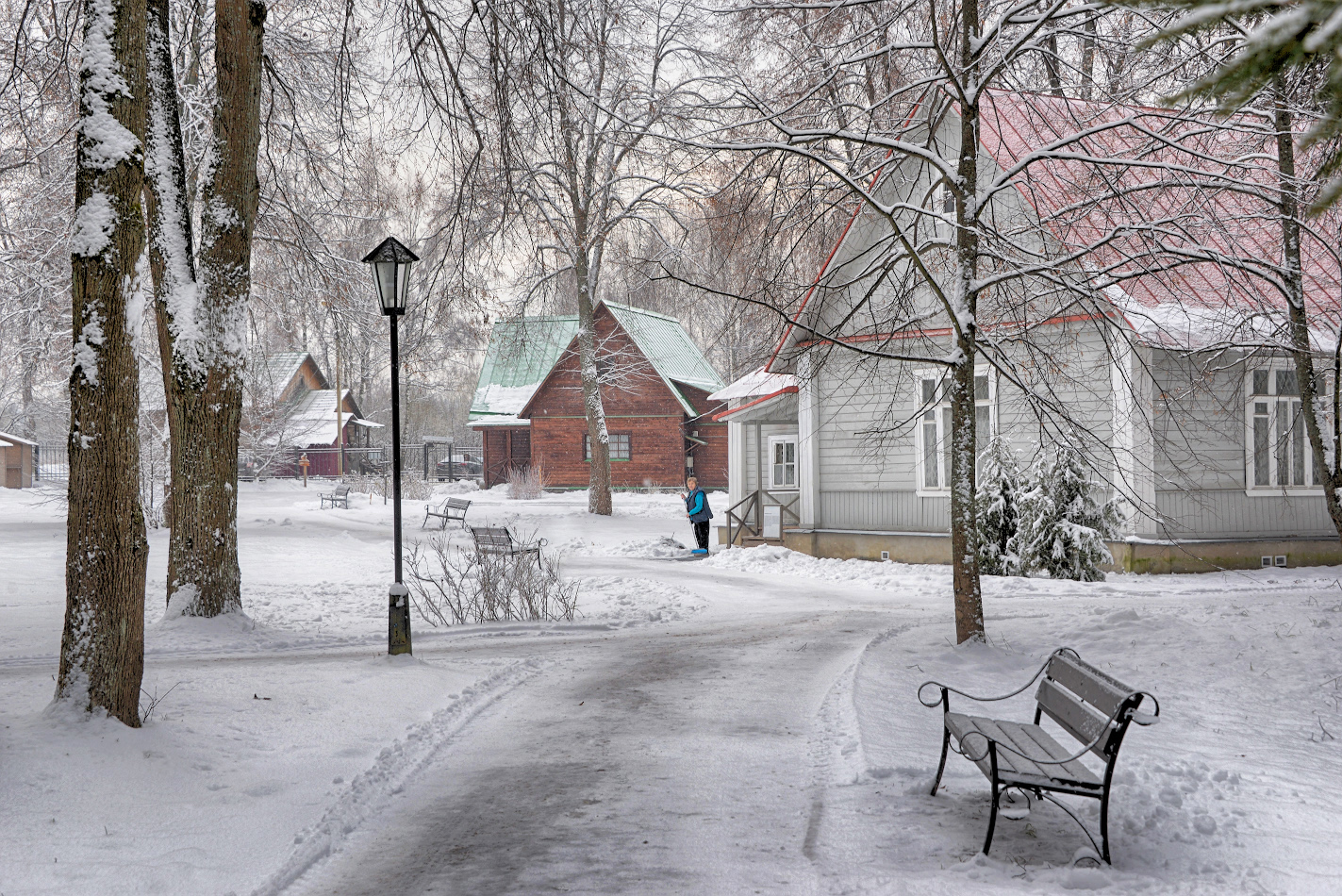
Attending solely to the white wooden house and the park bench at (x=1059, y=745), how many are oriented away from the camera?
0

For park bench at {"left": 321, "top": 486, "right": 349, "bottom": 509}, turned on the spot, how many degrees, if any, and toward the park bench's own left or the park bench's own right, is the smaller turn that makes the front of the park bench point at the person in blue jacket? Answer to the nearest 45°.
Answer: approximately 90° to the park bench's own left

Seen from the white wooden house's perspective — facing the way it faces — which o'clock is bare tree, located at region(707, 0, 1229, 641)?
The bare tree is roughly at 11 o'clock from the white wooden house.

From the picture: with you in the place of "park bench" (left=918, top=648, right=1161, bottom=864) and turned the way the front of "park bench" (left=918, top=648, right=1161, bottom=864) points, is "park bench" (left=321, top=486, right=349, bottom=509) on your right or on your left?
on your right

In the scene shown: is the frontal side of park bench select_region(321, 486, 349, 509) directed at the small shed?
no

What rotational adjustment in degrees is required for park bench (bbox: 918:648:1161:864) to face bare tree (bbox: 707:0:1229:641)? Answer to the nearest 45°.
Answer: approximately 90° to its right

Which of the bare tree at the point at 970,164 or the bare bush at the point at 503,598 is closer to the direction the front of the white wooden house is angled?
the bare bush

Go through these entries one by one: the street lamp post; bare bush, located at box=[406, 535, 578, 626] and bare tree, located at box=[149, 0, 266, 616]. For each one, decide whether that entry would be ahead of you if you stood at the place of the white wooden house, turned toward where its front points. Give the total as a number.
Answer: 3

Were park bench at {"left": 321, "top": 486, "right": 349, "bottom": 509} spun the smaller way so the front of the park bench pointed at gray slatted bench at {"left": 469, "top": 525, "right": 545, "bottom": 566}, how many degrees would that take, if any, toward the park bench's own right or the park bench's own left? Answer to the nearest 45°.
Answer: approximately 45° to the park bench's own left

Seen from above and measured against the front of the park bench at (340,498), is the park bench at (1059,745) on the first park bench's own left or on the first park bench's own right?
on the first park bench's own left

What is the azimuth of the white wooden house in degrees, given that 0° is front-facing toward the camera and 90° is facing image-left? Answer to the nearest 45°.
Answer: approximately 45°

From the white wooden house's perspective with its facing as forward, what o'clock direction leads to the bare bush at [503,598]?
The bare bush is roughly at 12 o'clock from the white wooden house.

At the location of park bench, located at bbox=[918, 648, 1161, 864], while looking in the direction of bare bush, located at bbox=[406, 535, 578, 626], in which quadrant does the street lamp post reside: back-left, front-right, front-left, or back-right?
front-left

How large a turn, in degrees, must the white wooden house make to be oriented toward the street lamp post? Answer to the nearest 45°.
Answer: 0° — it already faces it
